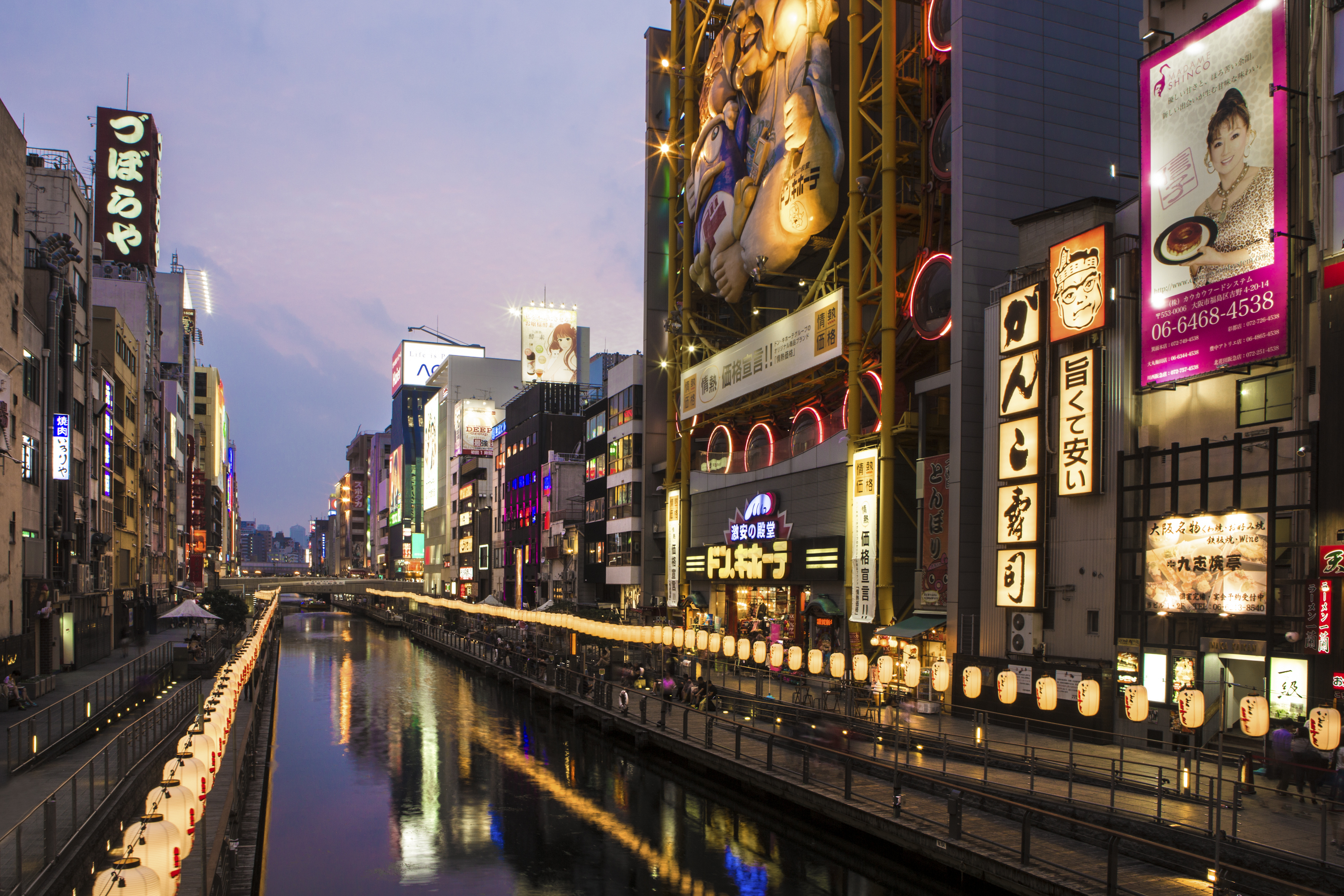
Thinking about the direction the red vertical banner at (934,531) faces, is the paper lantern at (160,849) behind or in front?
in front

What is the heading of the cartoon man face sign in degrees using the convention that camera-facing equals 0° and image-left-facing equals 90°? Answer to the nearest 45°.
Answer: approximately 45°

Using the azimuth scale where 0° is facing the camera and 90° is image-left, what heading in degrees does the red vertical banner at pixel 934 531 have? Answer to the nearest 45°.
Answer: approximately 45°

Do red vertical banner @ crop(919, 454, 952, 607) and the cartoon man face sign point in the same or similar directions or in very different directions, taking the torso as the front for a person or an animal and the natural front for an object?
same or similar directions

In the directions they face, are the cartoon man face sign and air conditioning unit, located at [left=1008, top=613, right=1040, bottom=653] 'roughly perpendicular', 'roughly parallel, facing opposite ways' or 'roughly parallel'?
roughly parallel

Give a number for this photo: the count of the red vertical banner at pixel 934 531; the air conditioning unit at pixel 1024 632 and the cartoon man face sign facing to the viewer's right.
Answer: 0

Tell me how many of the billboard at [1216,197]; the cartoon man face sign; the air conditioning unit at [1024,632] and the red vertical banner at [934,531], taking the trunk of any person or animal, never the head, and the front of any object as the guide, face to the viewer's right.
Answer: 0
